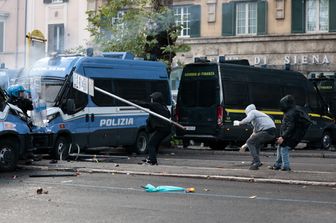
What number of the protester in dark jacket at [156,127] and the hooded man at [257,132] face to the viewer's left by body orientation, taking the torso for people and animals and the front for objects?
2

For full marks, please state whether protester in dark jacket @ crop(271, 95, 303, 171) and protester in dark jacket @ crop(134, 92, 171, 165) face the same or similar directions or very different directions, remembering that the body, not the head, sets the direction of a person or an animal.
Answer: same or similar directions

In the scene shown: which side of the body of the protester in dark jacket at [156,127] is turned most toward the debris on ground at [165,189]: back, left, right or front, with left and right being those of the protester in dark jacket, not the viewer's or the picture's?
left

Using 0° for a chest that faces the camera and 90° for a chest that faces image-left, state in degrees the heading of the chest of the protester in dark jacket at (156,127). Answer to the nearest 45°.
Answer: approximately 90°

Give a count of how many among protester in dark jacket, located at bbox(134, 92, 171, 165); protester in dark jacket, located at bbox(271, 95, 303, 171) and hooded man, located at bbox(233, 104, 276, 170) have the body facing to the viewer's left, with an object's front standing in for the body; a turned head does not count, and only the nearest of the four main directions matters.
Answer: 3

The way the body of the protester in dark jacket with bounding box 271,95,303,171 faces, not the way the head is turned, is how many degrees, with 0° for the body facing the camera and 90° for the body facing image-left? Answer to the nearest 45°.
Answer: approximately 90°

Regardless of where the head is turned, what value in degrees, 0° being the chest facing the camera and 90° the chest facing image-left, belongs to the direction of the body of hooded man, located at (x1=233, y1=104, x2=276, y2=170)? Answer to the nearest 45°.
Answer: approximately 90°

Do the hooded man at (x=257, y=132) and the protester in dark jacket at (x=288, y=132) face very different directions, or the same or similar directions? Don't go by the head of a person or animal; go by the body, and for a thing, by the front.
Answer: same or similar directions
